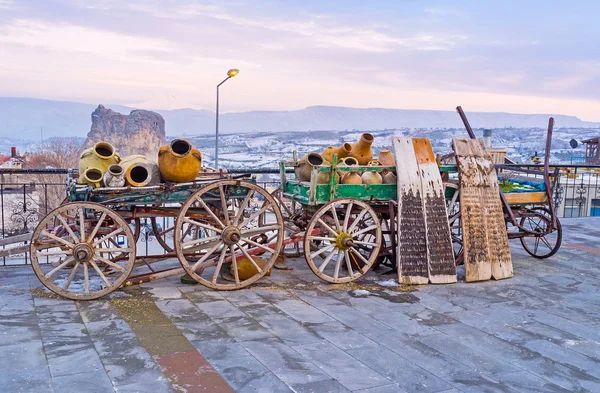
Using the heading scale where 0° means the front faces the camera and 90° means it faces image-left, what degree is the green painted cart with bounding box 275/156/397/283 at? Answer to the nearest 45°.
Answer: approximately 90°

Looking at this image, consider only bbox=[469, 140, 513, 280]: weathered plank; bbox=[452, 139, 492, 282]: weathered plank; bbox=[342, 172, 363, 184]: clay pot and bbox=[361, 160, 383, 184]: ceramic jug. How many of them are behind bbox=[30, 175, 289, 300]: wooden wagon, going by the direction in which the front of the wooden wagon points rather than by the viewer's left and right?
4

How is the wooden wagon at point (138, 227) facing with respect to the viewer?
to the viewer's left

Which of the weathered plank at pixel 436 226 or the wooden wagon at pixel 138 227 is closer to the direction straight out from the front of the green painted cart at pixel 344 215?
the wooden wagon

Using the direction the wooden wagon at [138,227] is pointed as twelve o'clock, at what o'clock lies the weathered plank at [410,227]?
The weathered plank is roughly at 6 o'clock from the wooden wagon.

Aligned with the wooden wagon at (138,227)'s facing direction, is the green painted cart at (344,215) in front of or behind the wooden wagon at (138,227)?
behind

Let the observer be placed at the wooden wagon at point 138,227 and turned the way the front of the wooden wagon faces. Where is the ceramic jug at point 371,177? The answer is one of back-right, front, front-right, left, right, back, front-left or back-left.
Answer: back

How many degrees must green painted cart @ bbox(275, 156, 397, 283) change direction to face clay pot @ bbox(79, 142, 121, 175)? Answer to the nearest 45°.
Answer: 0° — it already faces it

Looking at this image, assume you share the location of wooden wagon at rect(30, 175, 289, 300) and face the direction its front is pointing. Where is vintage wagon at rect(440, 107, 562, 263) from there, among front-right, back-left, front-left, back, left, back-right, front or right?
back

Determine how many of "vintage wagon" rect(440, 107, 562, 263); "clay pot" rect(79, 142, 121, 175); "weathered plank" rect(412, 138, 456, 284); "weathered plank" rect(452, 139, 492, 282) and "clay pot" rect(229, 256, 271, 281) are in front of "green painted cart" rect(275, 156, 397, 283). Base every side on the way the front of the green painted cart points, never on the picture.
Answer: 2
